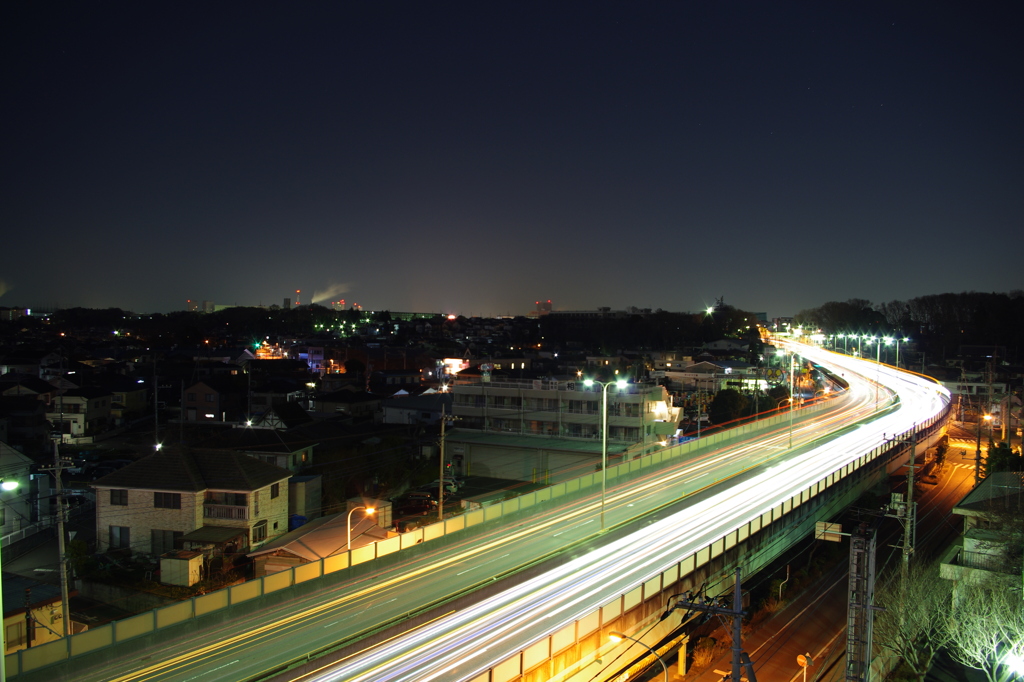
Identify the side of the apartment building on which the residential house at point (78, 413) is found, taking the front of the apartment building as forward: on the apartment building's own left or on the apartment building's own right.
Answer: on the apartment building's own right

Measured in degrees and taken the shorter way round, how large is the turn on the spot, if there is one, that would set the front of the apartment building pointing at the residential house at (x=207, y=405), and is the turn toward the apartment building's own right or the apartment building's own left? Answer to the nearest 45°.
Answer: approximately 90° to the apartment building's own right

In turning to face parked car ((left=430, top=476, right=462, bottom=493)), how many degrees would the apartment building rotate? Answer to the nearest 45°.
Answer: approximately 45° to its right

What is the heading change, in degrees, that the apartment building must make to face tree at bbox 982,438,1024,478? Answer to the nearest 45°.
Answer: approximately 90° to its left

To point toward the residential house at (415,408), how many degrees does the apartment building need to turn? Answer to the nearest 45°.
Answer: approximately 135° to its right

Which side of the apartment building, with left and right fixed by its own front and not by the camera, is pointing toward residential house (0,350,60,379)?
right

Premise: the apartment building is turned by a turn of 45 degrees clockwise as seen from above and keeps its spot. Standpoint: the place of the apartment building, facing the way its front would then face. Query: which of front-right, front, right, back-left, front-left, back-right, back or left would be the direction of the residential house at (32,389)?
front-right

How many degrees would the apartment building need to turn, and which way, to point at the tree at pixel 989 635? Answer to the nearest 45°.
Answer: approximately 45° to its left

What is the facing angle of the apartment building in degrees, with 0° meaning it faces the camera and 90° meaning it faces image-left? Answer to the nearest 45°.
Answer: approximately 0°

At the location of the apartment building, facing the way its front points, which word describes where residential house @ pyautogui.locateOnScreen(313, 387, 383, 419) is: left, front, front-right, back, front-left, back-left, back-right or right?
back-right

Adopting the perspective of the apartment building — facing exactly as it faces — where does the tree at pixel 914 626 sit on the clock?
The tree is roughly at 11 o'clock from the apartment building.

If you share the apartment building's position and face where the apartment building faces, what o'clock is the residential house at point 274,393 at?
The residential house is roughly at 4 o'clock from the apartment building.
